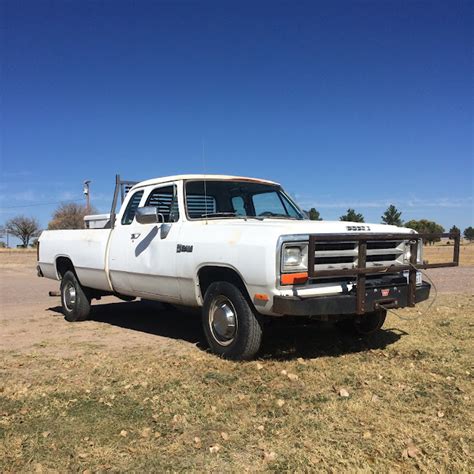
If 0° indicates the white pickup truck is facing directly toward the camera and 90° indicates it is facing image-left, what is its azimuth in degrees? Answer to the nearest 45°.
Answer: approximately 315°
